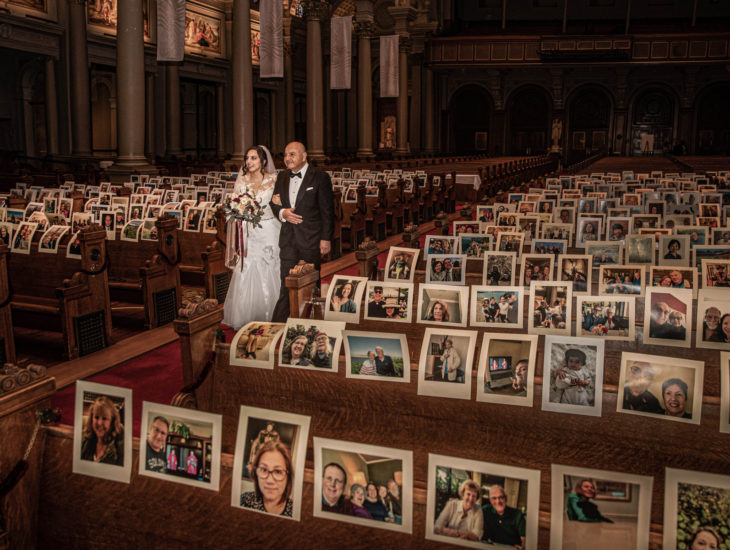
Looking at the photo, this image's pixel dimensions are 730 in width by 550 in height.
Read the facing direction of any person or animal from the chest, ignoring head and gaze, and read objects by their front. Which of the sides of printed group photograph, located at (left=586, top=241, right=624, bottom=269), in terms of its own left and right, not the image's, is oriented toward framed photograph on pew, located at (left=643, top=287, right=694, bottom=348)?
front

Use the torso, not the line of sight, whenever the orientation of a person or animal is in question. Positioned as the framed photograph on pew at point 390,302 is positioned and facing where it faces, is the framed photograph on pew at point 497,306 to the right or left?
on its left

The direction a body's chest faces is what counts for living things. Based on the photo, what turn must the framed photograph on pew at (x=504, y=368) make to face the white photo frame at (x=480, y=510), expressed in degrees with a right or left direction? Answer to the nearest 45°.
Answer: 0° — it already faces it

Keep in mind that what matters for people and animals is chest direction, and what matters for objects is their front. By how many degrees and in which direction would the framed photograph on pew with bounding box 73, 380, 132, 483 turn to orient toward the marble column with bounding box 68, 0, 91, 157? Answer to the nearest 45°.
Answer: approximately 135° to its right

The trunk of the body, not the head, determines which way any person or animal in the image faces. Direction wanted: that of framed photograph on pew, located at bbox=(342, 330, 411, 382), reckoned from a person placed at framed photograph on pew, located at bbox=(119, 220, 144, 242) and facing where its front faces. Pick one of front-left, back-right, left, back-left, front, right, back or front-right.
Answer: front-left

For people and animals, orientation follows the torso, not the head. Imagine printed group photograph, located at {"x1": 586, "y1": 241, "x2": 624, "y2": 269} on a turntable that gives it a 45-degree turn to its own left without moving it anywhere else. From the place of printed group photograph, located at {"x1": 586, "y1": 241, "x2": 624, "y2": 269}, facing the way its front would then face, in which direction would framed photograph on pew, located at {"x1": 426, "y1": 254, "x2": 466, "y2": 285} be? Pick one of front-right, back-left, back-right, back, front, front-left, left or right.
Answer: right

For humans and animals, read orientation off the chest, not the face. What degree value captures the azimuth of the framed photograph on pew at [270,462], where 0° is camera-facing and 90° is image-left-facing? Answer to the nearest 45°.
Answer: approximately 0°

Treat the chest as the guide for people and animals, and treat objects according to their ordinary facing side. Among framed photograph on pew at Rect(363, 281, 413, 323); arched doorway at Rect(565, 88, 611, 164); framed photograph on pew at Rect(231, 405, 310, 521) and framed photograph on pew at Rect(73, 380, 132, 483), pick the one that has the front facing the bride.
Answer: the arched doorway
